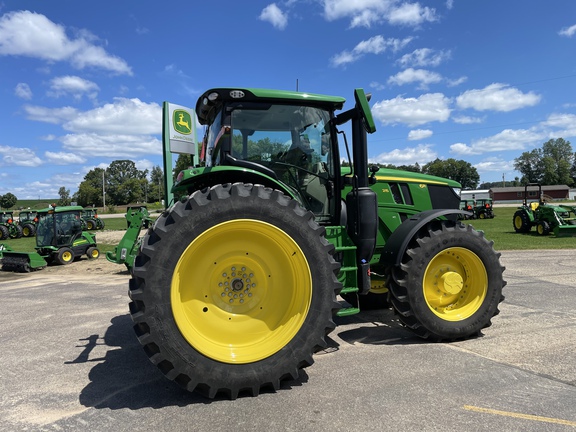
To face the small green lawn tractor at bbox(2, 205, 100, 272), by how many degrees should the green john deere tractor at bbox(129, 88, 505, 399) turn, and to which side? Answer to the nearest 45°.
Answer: approximately 90° to its left

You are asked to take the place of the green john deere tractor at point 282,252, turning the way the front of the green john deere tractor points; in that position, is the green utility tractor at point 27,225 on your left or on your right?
on your left

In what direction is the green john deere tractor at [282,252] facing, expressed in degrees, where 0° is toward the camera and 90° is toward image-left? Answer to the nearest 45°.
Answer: approximately 225°

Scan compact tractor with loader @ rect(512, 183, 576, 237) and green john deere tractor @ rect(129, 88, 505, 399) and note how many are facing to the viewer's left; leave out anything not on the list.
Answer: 0

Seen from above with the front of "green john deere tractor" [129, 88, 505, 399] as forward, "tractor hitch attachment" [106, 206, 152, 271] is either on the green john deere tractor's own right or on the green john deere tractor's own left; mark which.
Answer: on the green john deere tractor's own left

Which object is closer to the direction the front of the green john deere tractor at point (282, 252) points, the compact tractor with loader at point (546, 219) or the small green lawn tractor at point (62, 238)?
the compact tractor with loader

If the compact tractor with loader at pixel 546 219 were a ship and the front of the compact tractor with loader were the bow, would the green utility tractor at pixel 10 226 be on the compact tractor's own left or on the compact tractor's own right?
on the compact tractor's own right

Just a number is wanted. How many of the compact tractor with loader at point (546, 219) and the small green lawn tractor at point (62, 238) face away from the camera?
0
